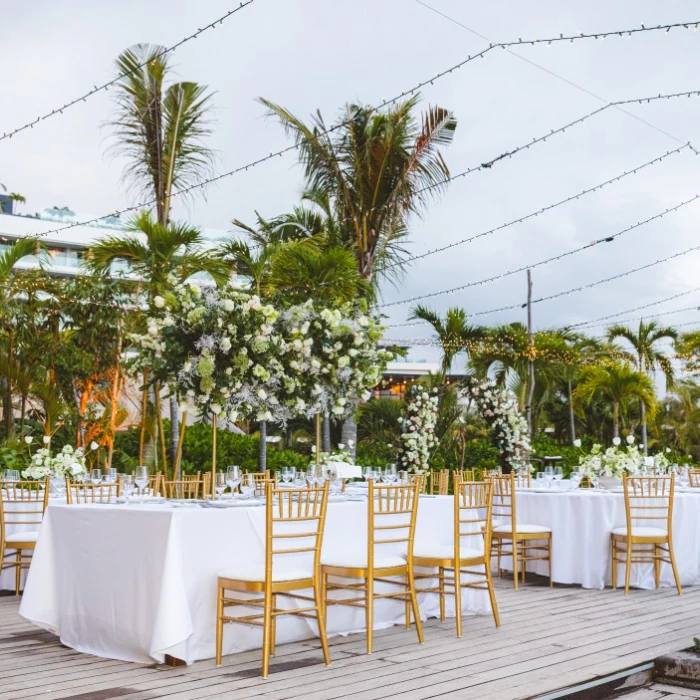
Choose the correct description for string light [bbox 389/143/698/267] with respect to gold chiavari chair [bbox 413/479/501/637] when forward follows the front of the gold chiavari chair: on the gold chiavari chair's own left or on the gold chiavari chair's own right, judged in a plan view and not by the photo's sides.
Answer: on the gold chiavari chair's own right

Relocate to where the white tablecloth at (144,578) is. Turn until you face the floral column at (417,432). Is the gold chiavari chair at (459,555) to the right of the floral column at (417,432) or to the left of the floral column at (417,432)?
right

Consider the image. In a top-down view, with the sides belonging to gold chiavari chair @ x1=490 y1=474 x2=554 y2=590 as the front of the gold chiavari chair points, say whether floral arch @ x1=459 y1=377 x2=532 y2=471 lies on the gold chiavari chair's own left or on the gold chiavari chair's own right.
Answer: on the gold chiavari chair's own left

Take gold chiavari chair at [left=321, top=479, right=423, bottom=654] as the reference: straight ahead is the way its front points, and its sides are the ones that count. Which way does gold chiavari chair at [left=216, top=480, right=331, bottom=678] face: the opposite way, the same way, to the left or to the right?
the same way

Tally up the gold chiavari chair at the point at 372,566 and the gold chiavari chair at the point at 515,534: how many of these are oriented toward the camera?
0

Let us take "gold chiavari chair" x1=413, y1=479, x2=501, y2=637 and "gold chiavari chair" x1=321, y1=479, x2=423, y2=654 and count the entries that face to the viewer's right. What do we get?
0

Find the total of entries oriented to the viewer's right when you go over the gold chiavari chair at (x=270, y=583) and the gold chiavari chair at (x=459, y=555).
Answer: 0

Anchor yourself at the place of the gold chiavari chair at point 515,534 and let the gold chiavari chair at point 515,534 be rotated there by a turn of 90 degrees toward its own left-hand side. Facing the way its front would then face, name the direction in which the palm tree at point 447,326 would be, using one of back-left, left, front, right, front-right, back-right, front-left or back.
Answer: front-right

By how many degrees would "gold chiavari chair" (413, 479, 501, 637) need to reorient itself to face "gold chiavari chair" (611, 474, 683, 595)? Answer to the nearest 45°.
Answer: approximately 90° to its right

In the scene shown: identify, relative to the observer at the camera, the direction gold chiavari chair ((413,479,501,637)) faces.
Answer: facing away from the viewer and to the left of the viewer

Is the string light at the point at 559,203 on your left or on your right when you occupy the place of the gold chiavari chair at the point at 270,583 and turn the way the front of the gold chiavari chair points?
on your right

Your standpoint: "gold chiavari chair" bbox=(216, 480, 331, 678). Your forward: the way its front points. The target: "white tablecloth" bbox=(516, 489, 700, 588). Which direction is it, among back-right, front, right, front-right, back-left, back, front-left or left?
right

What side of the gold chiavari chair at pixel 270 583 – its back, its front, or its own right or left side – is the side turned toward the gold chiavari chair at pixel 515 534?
right

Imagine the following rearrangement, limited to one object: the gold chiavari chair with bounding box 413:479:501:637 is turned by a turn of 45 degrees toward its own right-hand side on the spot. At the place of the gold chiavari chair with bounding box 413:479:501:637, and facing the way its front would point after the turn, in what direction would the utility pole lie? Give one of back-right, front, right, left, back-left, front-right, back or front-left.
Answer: front

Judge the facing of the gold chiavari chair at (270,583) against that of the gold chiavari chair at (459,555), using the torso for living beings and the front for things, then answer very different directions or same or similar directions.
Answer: same or similar directions
